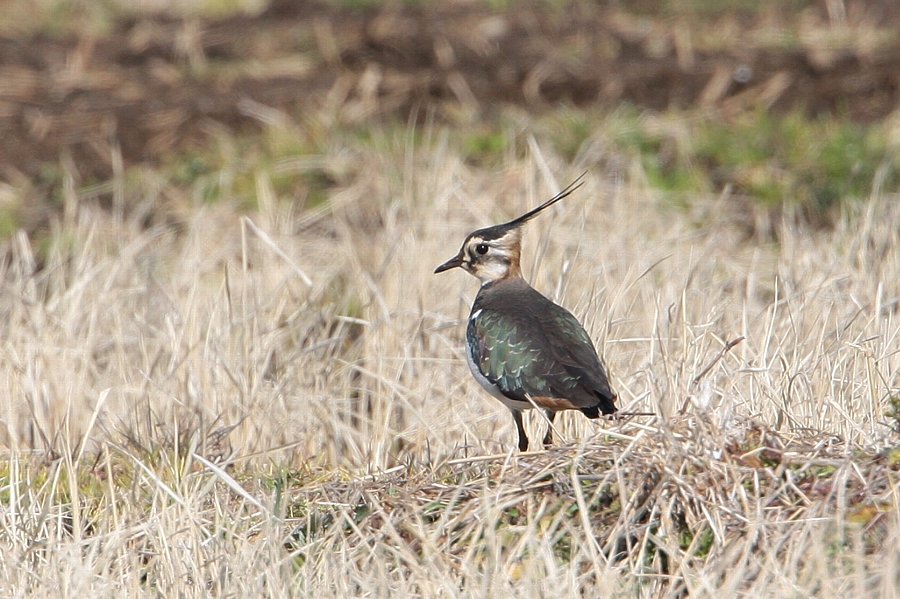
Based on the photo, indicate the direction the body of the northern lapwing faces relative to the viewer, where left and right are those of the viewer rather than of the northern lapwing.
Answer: facing away from the viewer and to the left of the viewer
